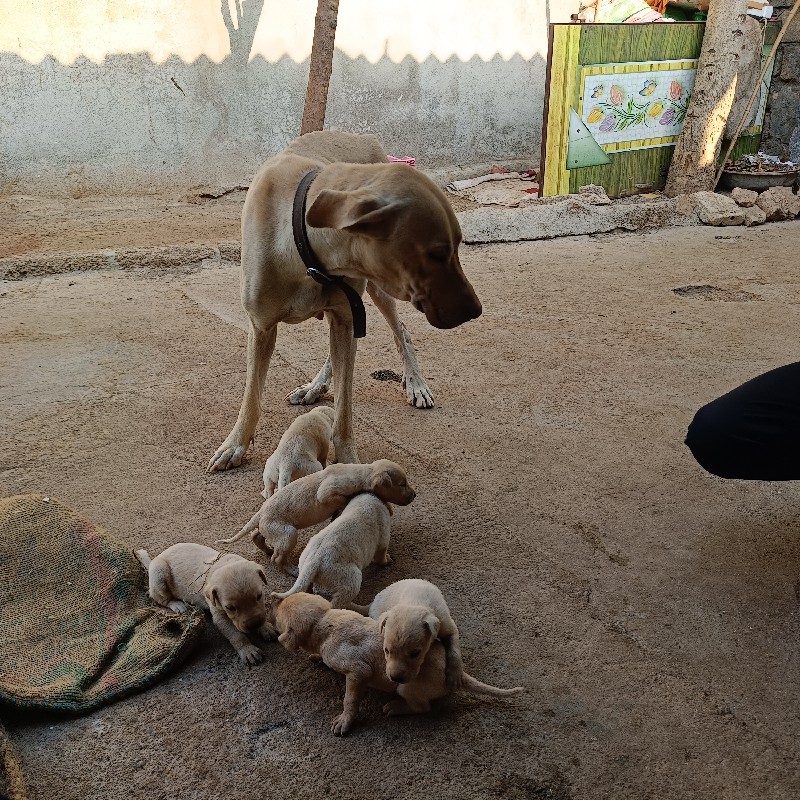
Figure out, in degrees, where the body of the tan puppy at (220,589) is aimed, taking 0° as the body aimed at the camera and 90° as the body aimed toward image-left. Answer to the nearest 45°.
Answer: approximately 315°

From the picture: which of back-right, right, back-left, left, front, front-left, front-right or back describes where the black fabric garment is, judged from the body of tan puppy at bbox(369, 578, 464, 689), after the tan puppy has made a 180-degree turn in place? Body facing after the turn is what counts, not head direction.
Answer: front-right

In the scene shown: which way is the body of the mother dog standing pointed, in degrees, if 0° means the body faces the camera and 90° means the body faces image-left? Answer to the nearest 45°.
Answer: approximately 0°

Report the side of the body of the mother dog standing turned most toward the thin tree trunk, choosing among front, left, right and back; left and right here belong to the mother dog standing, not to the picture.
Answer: back

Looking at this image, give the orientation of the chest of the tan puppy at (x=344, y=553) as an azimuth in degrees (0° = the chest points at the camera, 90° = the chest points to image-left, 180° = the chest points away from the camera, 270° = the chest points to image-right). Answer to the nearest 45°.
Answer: approximately 225°
